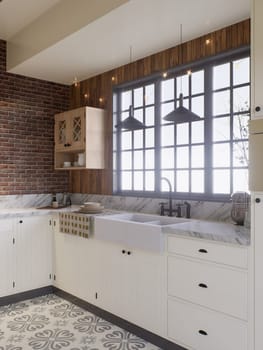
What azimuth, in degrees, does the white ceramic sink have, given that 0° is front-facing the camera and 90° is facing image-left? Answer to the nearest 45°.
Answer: approximately 45°

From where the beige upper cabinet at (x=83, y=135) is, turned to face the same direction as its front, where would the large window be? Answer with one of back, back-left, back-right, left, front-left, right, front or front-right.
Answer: left

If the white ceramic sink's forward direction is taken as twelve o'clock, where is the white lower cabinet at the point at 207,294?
The white lower cabinet is roughly at 9 o'clock from the white ceramic sink.

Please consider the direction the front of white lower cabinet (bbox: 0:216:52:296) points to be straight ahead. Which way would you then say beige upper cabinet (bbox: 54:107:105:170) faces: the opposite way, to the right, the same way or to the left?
to the right

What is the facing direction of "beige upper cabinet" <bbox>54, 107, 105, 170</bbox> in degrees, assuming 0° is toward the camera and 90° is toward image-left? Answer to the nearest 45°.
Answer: approximately 45°

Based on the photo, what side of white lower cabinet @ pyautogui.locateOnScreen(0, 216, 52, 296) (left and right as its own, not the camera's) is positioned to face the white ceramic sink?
front

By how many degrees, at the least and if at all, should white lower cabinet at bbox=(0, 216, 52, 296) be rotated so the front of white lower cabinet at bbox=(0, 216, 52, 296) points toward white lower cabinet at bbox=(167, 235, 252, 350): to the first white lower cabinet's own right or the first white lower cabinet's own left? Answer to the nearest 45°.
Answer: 0° — it already faces it

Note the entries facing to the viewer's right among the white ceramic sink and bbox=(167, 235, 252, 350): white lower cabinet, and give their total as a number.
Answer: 0

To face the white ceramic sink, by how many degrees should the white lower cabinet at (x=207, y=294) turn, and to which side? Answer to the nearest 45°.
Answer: approximately 90° to its right
